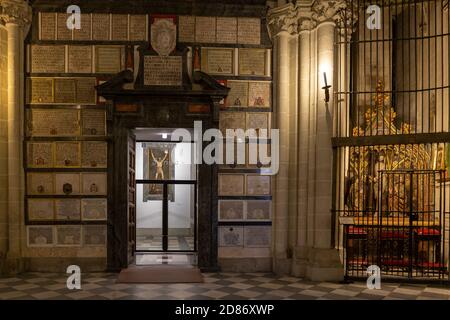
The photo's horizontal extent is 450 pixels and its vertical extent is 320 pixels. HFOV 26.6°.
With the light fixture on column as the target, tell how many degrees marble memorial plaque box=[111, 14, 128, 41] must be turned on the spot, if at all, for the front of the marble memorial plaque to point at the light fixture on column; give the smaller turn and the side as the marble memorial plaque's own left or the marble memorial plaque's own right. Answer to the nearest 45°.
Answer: approximately 45° to the marble memorial plaque's own left

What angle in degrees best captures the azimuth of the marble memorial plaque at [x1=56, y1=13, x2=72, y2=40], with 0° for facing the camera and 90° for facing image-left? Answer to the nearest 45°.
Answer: approximately 0°

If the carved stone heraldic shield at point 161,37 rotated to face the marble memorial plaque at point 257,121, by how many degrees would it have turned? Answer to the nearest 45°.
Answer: approximately 90° to its left

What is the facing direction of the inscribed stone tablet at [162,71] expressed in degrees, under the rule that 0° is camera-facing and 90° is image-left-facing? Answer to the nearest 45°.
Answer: approximately 0°

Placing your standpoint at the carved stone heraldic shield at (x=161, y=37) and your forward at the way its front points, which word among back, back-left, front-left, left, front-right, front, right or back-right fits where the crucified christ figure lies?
back

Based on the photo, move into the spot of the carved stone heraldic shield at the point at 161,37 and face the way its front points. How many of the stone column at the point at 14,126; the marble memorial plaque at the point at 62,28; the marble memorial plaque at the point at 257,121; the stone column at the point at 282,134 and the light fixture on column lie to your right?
2
